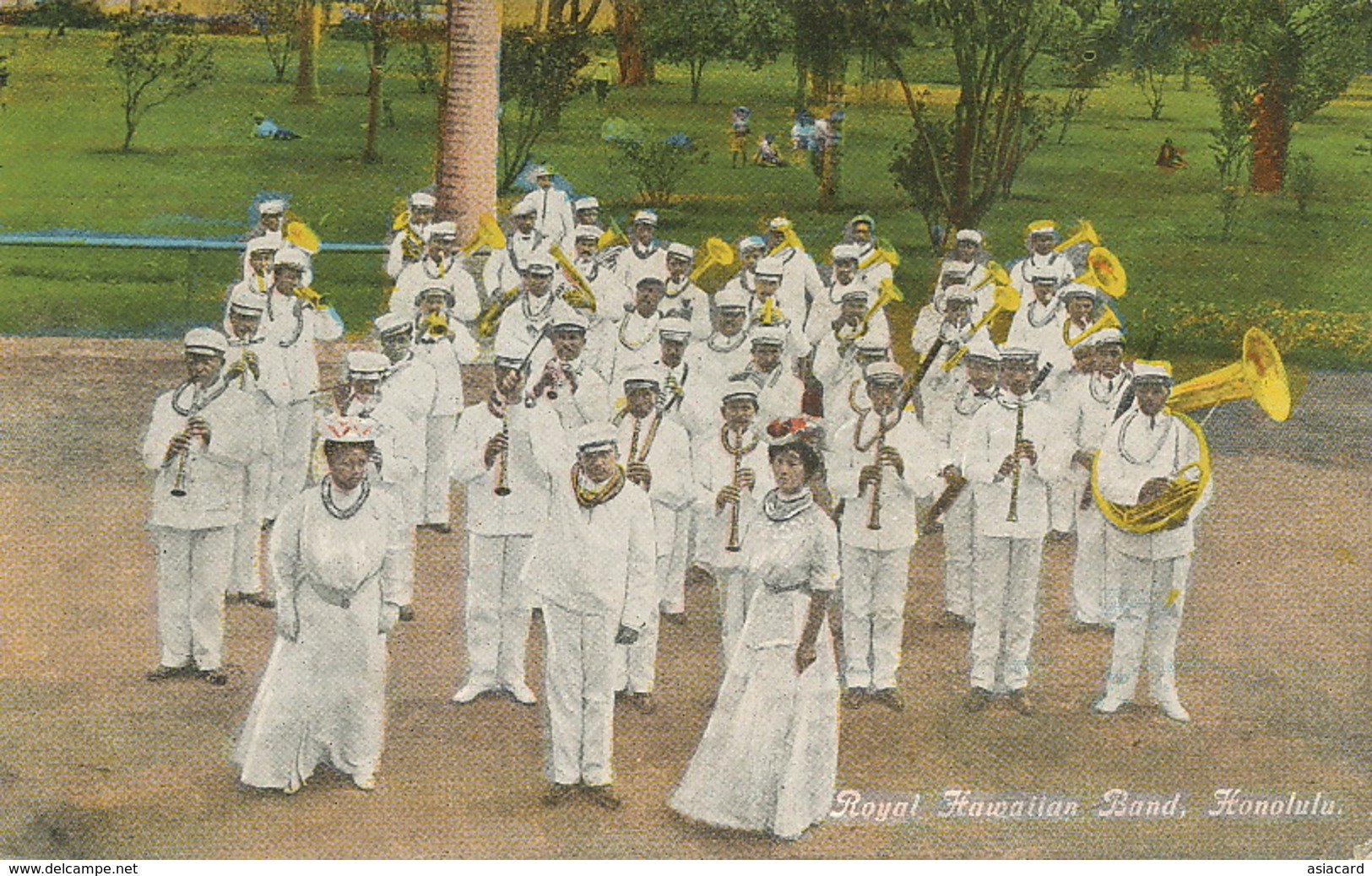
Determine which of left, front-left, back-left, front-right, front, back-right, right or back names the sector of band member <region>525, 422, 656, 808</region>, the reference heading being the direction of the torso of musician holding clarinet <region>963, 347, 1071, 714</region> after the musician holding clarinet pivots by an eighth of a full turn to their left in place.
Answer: right

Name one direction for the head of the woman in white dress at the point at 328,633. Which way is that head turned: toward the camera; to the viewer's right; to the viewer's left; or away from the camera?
toward the camera

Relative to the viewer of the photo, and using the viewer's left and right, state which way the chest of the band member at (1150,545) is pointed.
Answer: facing the viewer

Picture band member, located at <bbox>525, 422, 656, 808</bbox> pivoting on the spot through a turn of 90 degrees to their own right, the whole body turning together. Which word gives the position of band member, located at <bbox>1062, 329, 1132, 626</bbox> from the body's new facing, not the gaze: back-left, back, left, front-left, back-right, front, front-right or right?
back-right

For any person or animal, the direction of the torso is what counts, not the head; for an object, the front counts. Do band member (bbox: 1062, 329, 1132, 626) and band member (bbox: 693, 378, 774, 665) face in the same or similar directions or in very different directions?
same or similar directions

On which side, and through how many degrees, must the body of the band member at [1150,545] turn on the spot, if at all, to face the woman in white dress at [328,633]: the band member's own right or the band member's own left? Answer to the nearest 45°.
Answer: approximately 45° to the band member's own right

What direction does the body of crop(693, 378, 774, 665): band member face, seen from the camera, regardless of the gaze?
toward the camera

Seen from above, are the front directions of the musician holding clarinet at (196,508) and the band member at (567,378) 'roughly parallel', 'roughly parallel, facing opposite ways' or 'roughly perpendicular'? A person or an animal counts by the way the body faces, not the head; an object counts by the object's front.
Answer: roughly parallel

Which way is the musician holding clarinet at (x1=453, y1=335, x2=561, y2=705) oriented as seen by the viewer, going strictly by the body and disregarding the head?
toward the camera

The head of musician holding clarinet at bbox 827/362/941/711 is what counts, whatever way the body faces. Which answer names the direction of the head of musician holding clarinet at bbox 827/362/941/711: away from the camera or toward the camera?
toward the camera

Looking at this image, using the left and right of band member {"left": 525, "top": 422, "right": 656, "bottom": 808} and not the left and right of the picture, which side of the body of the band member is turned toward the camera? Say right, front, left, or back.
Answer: front

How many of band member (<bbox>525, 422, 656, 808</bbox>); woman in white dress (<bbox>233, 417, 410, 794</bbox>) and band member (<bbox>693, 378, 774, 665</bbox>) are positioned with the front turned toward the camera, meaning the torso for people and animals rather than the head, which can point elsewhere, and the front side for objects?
3

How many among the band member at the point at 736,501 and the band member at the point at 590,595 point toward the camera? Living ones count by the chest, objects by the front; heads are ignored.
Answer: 2

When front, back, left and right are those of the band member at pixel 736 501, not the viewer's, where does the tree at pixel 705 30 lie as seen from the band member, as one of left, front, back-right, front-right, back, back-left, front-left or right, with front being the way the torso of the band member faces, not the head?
back
